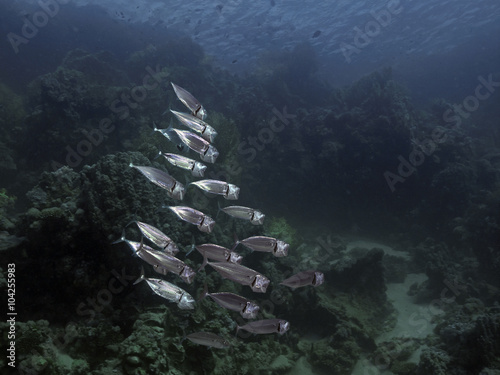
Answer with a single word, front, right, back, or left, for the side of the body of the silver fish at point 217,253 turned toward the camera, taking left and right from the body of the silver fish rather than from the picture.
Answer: right

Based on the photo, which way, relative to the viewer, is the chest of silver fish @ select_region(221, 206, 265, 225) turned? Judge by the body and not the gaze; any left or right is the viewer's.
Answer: facing to the right of the viewer

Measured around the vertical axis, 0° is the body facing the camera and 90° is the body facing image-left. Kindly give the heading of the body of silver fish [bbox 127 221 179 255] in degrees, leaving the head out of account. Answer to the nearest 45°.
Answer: approximately 270°

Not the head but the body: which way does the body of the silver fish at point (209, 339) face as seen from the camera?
to the viewer's right

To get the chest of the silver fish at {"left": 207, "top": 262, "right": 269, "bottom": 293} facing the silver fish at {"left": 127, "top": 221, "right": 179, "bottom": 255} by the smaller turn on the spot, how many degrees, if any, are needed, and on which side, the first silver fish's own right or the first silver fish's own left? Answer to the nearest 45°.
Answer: approximately 135° to the first silver fish's own left

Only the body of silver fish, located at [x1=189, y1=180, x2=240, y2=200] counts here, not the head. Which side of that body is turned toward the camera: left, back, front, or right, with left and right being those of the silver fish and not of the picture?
right

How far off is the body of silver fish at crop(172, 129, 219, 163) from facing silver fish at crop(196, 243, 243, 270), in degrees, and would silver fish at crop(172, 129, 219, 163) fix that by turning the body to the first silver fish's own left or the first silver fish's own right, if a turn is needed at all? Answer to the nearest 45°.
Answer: approximately 90° to the first silver fish's own right

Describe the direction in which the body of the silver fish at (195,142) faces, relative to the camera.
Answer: to the viewer's right
